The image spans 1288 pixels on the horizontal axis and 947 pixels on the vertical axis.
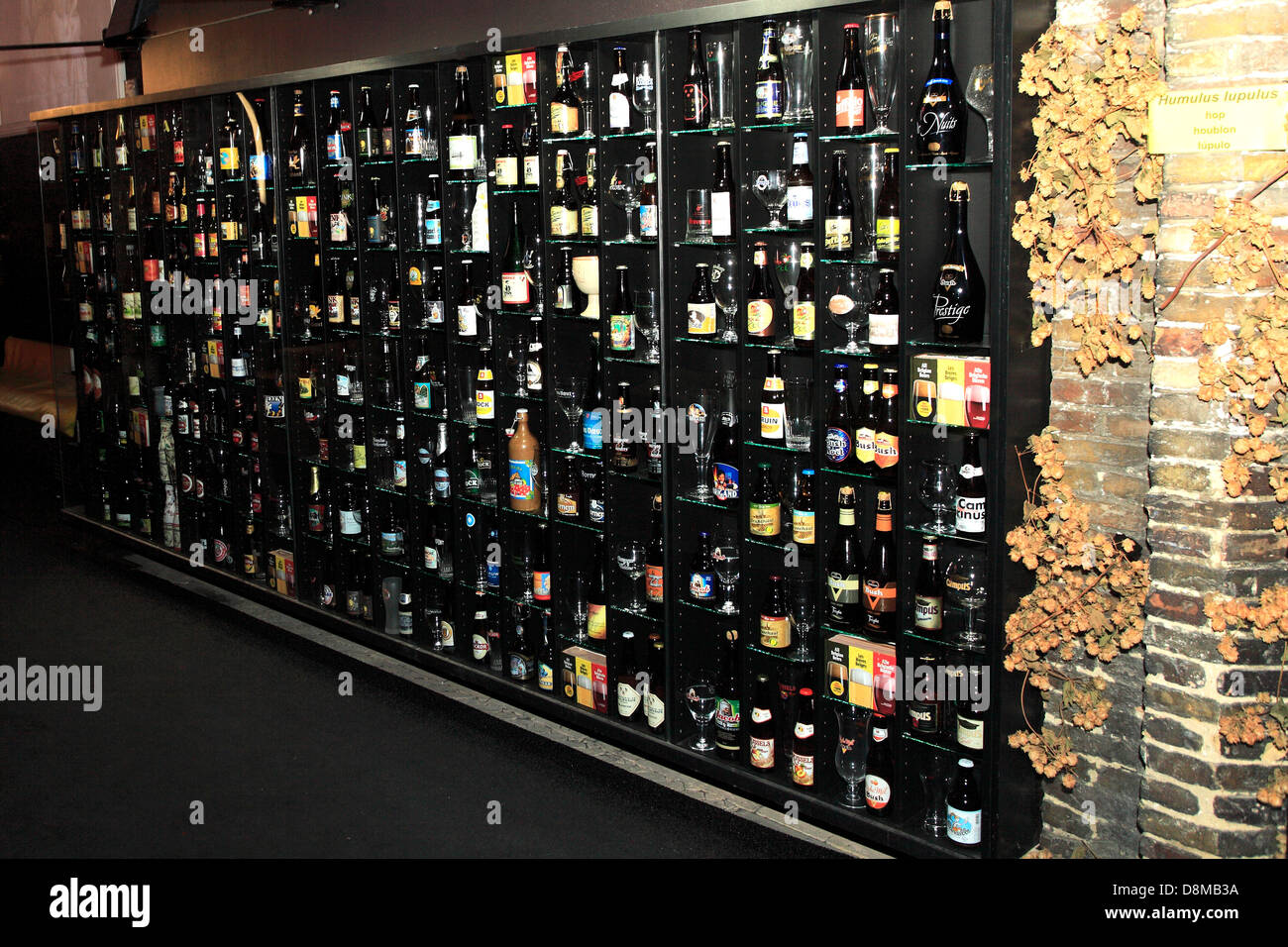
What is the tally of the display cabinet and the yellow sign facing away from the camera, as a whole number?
0

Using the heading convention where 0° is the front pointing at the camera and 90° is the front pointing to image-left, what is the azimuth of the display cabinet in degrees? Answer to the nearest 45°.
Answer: approximately 45°

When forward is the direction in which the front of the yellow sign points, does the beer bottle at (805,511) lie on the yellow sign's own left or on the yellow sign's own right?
on the yellow sign's own right

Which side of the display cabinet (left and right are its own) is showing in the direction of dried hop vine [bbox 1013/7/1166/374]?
left

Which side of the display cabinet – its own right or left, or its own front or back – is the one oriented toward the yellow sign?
left

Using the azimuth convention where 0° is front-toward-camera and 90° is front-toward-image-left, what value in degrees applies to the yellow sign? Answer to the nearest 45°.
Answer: approximately 0°

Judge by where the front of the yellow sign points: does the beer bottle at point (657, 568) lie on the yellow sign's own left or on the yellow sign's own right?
on the yellow sign's own right
